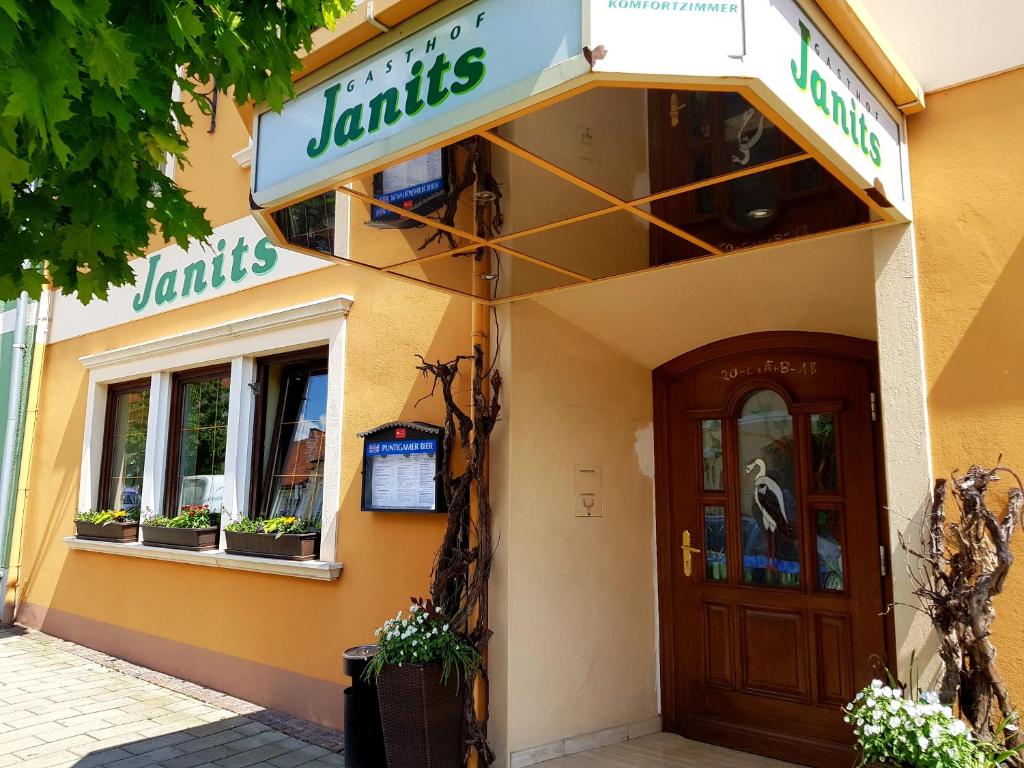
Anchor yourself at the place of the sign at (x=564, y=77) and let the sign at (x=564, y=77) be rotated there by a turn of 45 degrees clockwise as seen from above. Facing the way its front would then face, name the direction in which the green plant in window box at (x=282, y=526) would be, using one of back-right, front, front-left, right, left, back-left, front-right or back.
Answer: right

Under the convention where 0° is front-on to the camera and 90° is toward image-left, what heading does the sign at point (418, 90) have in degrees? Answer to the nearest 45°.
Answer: approximately 45°

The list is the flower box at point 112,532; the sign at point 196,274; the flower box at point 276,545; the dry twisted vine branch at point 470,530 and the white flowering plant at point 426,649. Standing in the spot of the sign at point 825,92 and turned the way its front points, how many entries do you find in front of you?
0

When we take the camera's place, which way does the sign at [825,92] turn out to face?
facing the viewer and to the right of the viewer

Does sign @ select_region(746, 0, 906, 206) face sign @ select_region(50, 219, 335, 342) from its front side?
no

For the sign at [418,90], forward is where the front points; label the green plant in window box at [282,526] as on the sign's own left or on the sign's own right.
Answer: on the sign's own right

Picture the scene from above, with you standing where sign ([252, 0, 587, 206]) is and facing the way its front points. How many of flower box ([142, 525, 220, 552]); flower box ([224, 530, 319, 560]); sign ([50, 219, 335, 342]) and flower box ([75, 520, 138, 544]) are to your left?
0

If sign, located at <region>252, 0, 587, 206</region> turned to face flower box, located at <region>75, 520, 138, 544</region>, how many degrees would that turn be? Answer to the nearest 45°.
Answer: approximately 90° to its right

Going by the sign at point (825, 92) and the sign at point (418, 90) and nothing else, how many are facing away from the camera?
0

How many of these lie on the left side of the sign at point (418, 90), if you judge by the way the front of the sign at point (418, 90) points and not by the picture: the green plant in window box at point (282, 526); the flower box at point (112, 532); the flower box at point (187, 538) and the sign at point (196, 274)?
0

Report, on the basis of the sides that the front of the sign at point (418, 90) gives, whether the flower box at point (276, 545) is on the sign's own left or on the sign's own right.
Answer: on the sign's own right

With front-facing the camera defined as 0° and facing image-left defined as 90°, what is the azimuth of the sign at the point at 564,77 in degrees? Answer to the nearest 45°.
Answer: approximately 0°

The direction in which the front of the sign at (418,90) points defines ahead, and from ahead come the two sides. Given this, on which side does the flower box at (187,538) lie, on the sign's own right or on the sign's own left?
on the sign's own right

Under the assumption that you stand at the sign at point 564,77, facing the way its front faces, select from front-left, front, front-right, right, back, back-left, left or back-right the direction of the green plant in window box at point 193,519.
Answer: back-right

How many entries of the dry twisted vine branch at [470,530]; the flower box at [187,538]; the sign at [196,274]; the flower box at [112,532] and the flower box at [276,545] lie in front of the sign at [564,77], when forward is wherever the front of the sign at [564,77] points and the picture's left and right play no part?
0

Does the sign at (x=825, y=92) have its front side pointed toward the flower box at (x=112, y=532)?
no

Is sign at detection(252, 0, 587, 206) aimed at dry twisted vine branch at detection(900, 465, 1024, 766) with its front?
no

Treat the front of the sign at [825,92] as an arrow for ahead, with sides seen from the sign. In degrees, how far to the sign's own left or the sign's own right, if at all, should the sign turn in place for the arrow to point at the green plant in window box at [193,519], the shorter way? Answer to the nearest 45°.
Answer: approximately 180°
